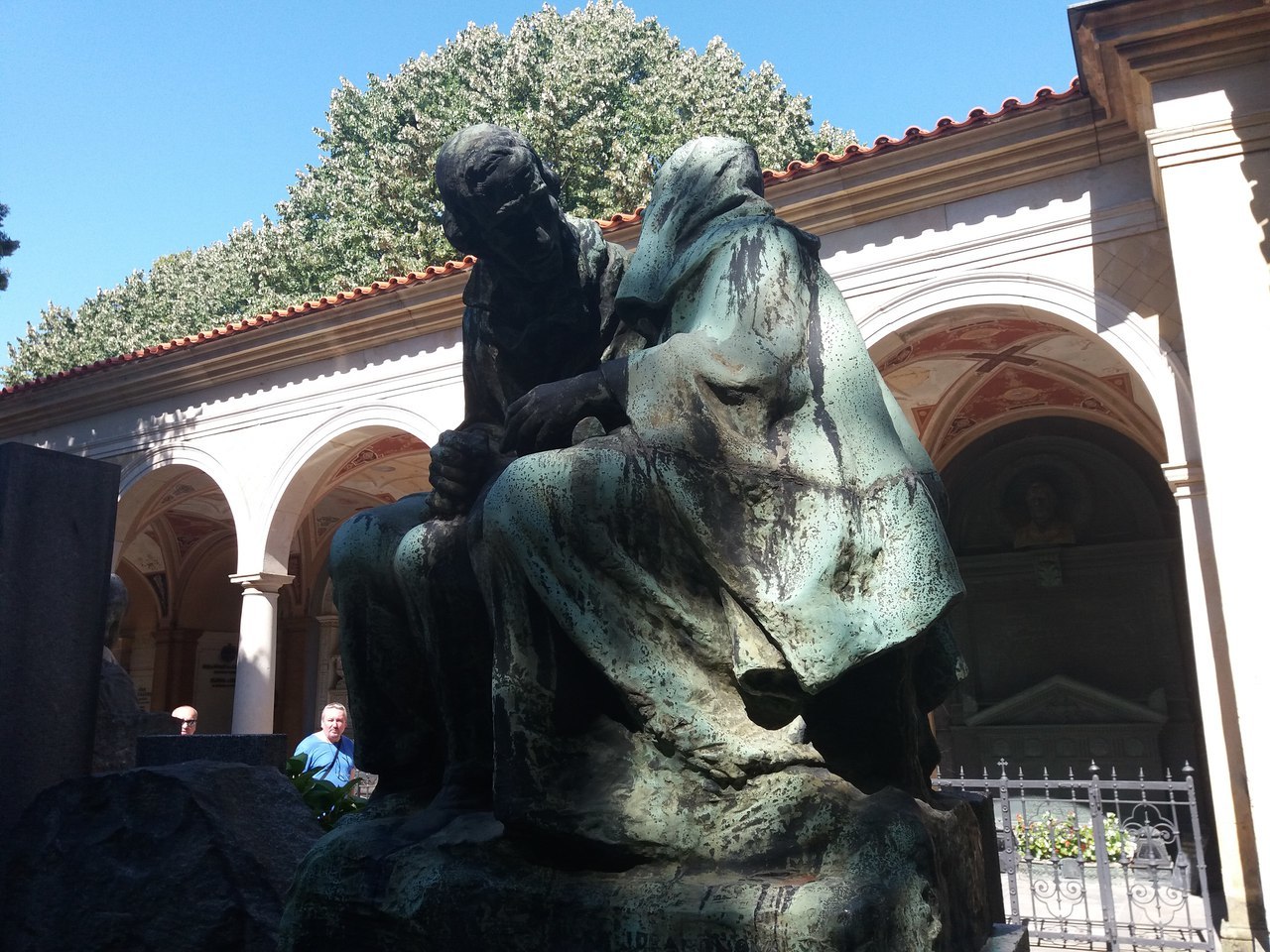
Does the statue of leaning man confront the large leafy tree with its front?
no

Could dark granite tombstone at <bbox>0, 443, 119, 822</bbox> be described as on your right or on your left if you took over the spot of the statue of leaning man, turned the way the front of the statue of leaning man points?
on your right

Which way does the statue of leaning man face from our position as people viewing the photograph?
facing the viewer and to the left of the viewer

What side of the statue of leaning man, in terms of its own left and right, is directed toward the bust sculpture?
back

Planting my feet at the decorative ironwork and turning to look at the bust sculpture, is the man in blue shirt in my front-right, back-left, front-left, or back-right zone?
back-left

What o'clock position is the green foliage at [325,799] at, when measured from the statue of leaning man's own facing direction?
The green foliage is roughly at 4 o'clock from the statue of leaning man.

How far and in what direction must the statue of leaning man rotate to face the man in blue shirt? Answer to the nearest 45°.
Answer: approximately 135° to its right

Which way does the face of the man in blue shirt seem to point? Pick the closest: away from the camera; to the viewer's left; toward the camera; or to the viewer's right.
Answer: toward the camera

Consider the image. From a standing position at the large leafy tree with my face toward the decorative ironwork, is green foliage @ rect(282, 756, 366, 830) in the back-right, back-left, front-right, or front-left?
front-right

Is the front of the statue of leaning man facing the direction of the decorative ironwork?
no
